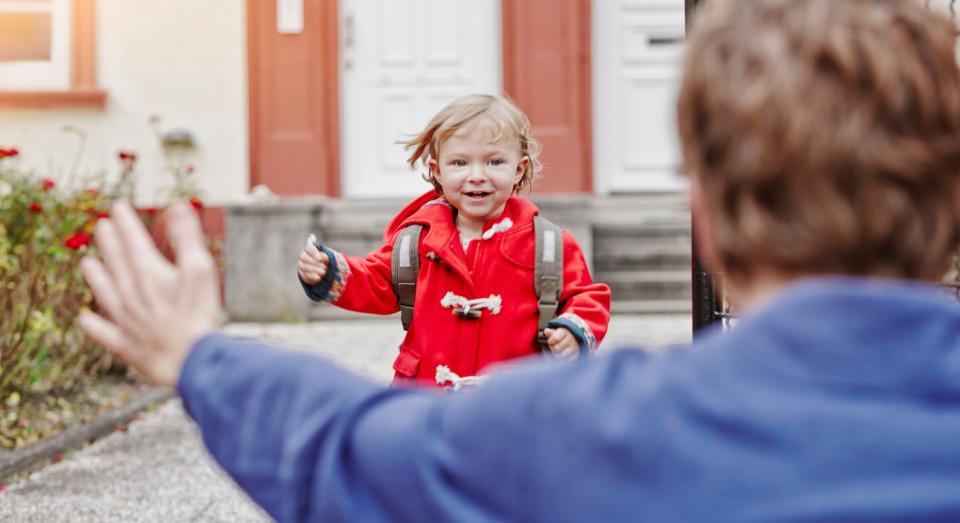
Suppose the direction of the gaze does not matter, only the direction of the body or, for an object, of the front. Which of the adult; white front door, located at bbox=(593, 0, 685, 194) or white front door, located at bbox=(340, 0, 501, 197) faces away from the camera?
the adult

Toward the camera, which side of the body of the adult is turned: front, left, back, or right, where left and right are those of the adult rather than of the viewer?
back

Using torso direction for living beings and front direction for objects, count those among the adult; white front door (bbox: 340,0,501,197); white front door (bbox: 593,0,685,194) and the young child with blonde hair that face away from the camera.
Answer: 1

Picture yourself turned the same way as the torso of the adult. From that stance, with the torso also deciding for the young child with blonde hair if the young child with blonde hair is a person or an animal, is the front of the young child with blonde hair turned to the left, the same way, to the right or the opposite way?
the opposite way

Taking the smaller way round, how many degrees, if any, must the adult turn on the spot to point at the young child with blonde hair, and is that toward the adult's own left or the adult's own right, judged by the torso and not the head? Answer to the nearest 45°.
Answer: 0° — they already face them

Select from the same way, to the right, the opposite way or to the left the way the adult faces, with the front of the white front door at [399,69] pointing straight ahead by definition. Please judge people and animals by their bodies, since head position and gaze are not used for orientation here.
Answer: the opposite way

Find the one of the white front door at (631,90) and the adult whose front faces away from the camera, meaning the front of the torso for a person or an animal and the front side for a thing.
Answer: the adult

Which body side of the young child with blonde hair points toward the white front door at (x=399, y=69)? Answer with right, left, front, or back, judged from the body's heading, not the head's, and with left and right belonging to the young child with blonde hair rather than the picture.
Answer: back
